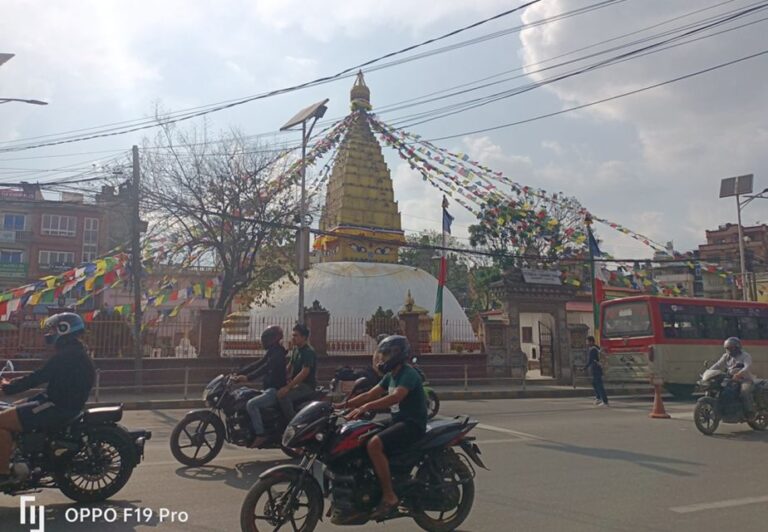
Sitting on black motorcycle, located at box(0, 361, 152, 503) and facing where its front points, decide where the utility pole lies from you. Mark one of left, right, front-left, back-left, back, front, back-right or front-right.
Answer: right

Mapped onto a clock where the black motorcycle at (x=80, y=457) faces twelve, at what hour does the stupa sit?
The stupa is roughly at 4 o'clock from the black motorcycle.

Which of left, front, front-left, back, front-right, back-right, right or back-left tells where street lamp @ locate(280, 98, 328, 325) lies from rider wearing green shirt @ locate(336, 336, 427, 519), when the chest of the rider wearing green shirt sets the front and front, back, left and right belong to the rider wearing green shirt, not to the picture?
right

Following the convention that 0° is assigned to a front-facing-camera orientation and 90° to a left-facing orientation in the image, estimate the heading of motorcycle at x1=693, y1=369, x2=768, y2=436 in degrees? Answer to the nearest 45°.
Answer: approximately 45°

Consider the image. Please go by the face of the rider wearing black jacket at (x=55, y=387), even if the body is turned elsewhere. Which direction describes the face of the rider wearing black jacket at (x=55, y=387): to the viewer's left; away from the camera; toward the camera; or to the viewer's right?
to the viewer's left

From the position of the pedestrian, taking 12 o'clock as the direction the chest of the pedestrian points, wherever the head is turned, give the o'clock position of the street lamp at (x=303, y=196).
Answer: The street lamp is roughly at 12 o'clock from the pedestrian.

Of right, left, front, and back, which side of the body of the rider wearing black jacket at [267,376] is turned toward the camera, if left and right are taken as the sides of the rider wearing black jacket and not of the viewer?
left

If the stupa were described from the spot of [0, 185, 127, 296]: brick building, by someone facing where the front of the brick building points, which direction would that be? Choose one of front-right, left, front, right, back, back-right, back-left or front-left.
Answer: front-left

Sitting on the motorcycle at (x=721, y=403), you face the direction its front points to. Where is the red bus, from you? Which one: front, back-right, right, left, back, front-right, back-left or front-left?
back-right

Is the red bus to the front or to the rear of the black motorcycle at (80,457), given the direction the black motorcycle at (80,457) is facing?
to the rear

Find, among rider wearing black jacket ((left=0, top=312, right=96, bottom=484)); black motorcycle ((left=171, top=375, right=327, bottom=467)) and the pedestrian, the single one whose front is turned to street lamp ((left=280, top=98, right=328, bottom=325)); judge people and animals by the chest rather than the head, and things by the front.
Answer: the pedestrian

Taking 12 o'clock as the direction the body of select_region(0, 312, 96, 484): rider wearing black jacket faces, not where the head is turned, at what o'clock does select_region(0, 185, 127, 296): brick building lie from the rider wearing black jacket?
The brick building is roughly at 3 o'clock from the rider wearing black jacket.

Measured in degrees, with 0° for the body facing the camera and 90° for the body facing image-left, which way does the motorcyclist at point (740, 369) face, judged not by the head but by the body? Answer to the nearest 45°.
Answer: approximately 45°

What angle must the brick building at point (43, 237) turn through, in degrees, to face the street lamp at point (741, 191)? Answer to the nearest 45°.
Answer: approximately 45° to its left
